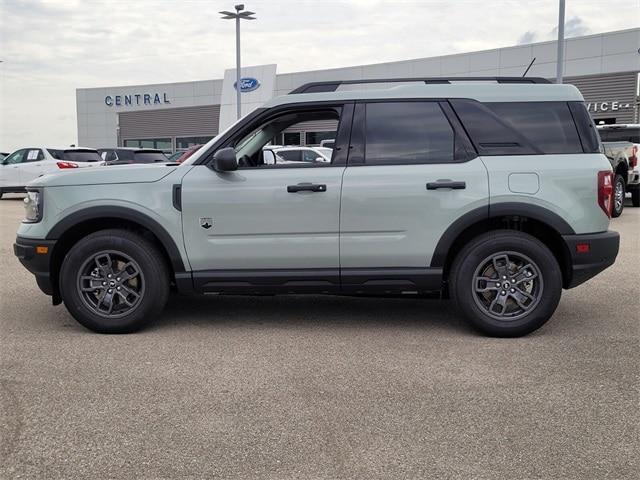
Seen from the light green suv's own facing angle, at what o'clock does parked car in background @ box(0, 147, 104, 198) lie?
The parked car in background is roughly at 2 o'clock from the light green suv.

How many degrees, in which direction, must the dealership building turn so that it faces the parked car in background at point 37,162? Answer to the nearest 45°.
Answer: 0° — it already faces it

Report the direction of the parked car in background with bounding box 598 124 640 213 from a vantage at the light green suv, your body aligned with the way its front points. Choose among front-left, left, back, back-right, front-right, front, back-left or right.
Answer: back-right

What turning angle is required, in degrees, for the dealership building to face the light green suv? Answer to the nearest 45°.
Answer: approximately 45° to its left

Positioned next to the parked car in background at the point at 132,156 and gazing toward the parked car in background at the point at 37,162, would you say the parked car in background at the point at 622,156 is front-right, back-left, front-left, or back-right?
back-left

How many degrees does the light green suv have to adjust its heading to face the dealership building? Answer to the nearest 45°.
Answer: approximately 90° to its right

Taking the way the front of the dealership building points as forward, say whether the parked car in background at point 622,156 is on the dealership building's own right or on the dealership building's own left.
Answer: on the dealership building's own left

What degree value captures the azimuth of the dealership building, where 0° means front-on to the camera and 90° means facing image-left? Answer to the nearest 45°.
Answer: approximately 45°

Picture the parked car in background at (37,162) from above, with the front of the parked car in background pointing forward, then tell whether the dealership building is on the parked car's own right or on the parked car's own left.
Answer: on the parked car's own right

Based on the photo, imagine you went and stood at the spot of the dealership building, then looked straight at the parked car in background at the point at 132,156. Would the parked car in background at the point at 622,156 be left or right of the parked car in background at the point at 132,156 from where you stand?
left

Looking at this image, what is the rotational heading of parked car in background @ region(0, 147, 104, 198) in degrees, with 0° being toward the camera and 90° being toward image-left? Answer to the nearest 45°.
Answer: approximately 135°

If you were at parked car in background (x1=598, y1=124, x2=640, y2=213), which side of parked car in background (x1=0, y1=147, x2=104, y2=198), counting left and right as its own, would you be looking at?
back

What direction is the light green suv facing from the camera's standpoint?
to the viewer's left
